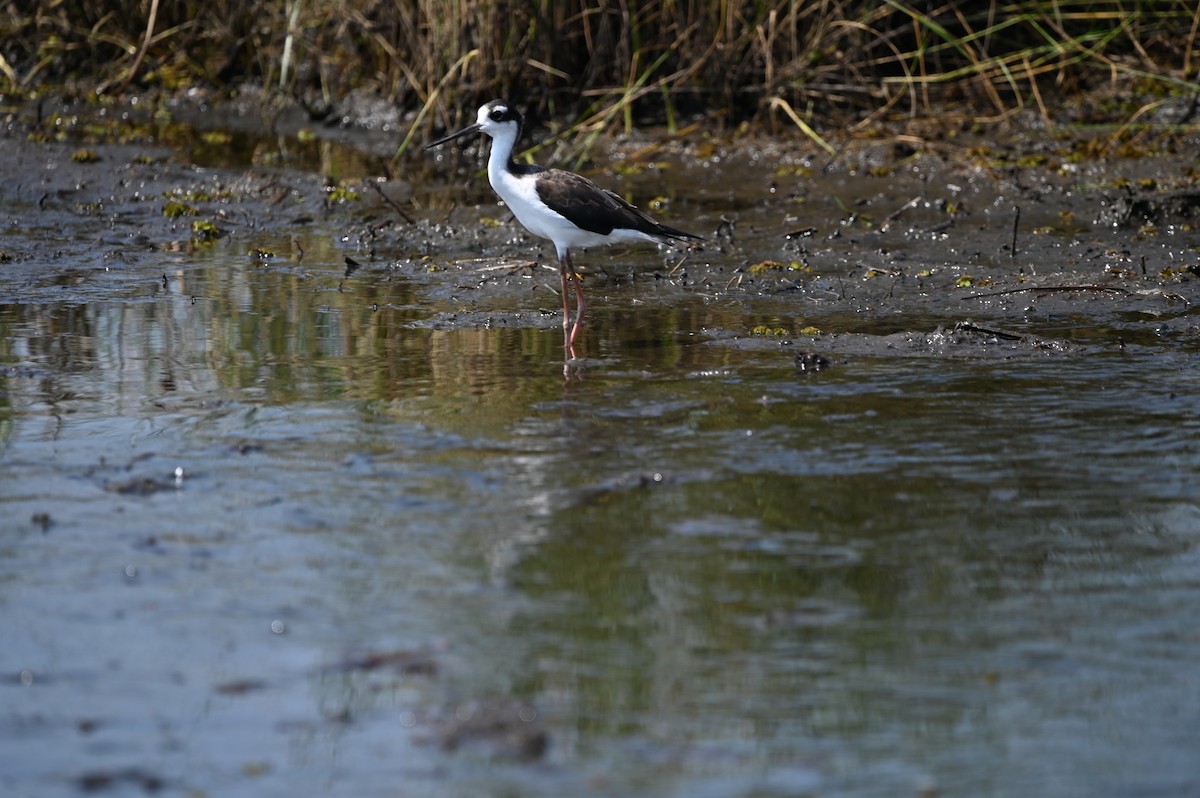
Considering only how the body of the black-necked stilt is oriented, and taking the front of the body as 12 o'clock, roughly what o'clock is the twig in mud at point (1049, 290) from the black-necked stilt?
The twig in mud is roughly at 6 o'clock from the black-necked stilt.

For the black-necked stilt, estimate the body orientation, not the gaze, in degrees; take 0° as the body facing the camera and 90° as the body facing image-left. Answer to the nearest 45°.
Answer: approximately 90°

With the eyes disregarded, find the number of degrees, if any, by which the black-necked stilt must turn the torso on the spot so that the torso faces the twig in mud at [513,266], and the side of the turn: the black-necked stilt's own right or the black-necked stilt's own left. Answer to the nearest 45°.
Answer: approximately 90° to the black-necked stilt's own right

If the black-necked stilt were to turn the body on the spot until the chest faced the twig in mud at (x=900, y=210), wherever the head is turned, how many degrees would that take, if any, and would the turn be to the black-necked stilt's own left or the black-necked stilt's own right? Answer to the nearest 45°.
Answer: approximately 135° to the black-necked stilt's own right
